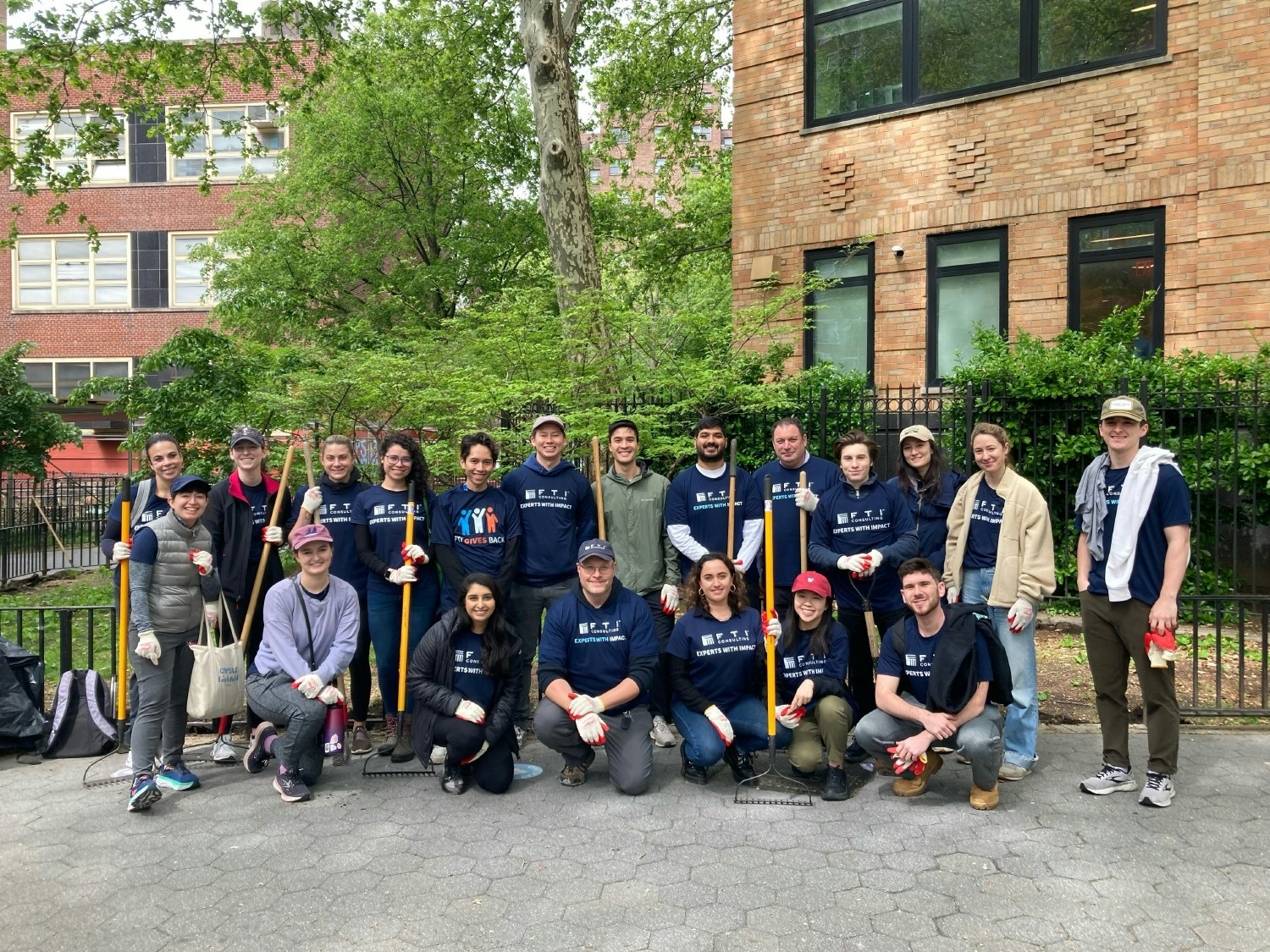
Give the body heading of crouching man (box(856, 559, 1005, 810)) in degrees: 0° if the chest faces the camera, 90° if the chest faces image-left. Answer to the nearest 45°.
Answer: approximately 0°

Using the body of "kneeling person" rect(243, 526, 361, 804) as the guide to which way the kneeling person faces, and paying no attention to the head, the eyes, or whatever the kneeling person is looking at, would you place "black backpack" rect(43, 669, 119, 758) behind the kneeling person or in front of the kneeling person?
behind

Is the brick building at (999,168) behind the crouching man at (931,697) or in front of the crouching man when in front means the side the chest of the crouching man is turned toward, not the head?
behind

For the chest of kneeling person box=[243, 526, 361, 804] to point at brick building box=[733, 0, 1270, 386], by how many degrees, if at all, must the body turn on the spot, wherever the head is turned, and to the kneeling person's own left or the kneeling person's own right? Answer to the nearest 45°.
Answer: approximately 90° to the kneeling person's own left

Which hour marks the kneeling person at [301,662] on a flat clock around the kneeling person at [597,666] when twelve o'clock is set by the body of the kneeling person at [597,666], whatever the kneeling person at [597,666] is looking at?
the kneeling person at [301,662] is roughly at 3 o'clock from the kneeling person at [597,666].

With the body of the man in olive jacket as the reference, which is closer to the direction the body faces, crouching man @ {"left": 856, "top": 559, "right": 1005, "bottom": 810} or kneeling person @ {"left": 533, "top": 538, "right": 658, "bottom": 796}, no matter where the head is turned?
the kneeling person

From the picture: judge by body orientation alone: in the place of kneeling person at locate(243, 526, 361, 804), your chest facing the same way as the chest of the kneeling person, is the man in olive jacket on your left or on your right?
on your left

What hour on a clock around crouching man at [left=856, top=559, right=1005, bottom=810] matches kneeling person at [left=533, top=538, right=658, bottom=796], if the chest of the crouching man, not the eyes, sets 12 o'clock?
The kneeling person is roughly at 3 o'clock from the crouching man.
